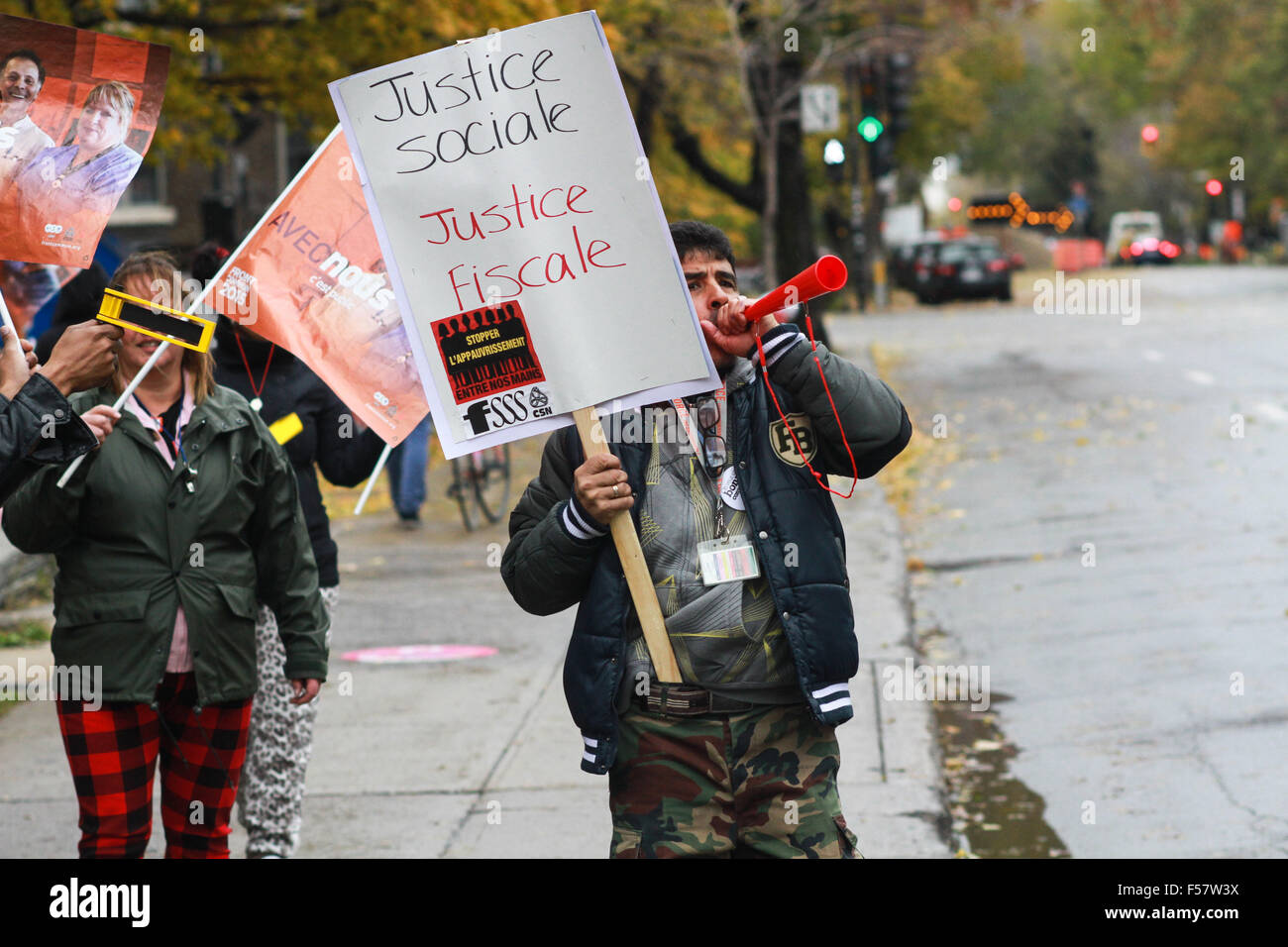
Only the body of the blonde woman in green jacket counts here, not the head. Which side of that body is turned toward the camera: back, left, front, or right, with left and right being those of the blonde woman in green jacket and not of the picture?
front

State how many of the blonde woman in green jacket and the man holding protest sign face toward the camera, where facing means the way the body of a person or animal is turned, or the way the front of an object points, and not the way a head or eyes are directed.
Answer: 2

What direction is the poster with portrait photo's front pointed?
toward the camera

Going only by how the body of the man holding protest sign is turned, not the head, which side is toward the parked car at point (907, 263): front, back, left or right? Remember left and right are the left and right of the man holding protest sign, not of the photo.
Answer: back
